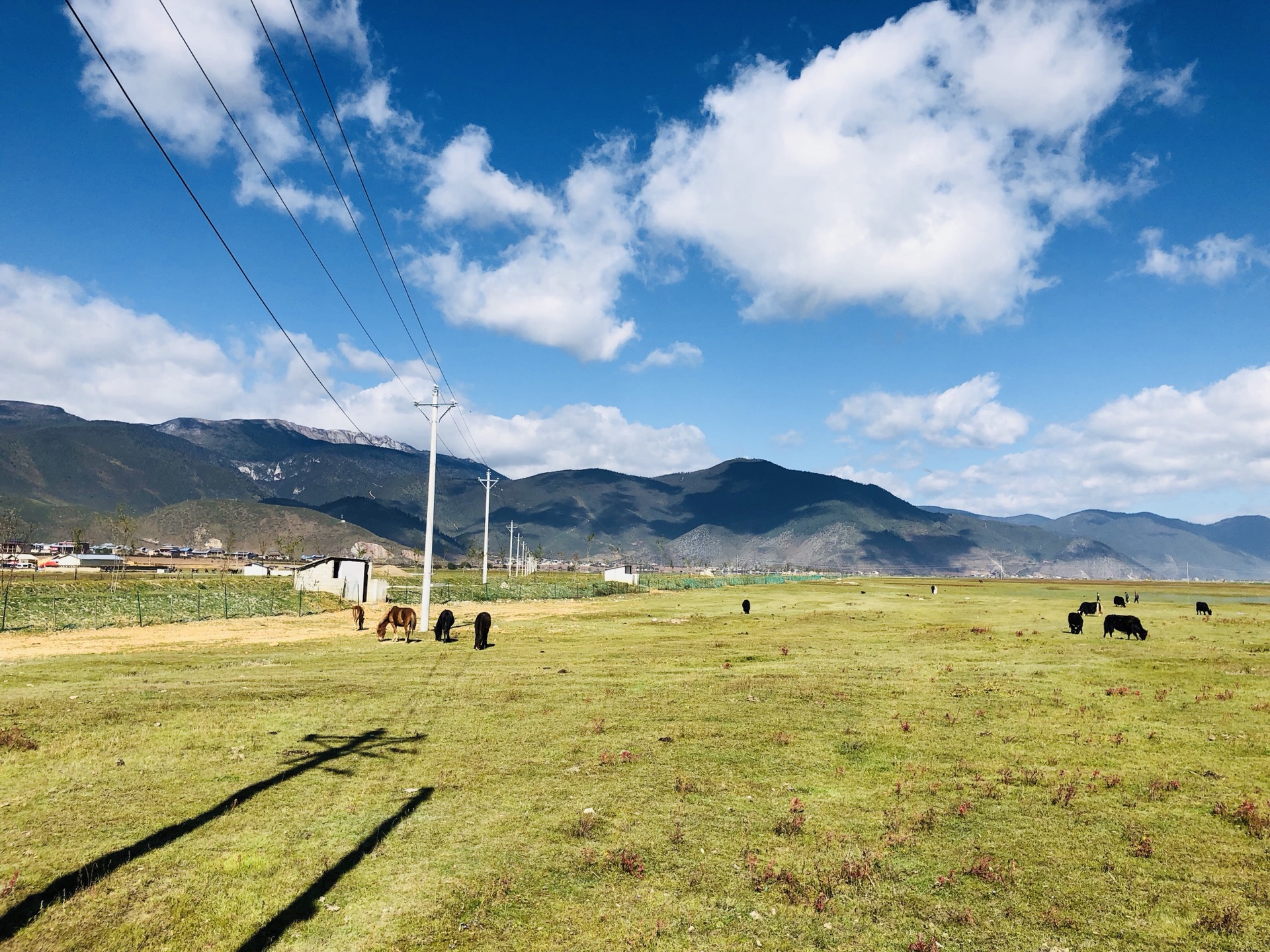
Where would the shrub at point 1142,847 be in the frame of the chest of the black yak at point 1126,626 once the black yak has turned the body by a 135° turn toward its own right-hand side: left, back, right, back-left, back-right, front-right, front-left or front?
front-left

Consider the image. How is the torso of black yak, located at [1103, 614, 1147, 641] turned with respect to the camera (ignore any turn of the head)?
to the viewer's right

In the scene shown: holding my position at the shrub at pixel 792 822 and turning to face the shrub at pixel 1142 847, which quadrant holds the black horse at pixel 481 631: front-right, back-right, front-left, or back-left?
back-left

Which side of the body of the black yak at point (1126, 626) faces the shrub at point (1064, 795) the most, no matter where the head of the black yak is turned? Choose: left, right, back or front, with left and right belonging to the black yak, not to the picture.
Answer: right

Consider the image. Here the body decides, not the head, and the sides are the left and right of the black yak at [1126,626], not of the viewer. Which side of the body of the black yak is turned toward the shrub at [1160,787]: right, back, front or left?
right

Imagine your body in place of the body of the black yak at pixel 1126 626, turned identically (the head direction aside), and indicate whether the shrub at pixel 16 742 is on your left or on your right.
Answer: on your right

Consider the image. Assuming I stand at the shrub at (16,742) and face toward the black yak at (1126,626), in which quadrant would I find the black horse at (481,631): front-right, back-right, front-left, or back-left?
front-left

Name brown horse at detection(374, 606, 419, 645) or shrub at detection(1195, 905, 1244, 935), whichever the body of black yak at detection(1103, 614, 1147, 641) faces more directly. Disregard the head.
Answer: the shrub

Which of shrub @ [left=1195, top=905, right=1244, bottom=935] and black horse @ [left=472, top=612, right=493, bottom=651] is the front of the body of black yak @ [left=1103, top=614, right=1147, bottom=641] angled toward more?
the shrub

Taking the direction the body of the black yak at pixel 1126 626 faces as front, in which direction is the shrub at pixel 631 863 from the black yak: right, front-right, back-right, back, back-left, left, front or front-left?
right

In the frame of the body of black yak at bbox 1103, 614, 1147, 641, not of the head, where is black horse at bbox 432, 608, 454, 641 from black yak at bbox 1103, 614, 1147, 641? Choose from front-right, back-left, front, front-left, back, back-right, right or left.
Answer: back-right

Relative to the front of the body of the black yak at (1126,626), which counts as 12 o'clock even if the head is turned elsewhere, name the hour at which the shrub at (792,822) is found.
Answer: The shrub is roughly at 3 o'clock from the black yak.

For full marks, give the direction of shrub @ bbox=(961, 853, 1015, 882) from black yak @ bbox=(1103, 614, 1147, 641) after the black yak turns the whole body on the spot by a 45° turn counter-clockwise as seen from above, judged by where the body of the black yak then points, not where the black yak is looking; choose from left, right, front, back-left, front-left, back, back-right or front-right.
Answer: back-right
